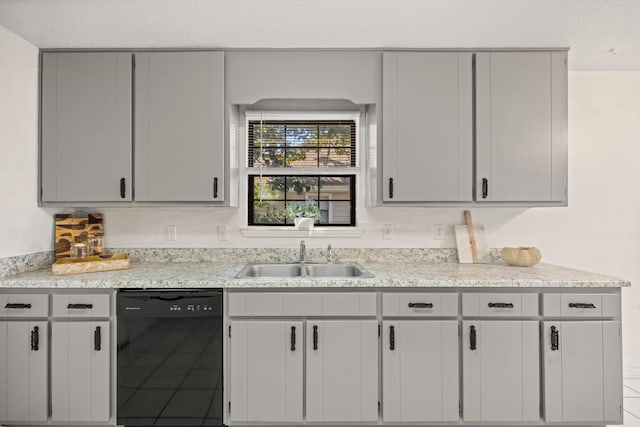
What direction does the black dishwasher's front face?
toward the camera

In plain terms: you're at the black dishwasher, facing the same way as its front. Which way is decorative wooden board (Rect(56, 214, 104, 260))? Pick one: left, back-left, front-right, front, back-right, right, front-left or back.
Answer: back-right

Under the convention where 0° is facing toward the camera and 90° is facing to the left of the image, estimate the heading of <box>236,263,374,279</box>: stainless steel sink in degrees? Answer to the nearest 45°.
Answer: approximately 0°

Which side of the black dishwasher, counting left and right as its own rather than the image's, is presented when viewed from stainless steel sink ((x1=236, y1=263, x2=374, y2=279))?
left

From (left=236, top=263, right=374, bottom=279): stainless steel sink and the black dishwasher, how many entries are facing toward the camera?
2

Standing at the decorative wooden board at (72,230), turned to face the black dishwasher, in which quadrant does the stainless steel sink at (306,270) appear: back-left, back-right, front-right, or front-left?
front-left

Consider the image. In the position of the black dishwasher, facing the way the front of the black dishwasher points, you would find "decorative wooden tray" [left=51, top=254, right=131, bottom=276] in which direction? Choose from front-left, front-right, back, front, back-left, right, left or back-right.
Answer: back-right

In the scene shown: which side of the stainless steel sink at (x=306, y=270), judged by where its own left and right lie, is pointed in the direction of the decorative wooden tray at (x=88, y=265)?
right

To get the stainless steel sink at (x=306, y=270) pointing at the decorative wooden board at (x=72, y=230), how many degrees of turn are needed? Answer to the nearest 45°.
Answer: approximately 90° to its right

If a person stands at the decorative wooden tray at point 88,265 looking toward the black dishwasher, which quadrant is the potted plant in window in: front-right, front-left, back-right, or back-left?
front-left
